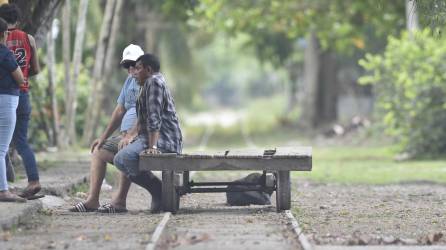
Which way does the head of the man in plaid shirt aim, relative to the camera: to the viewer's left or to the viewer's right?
to the viewer's left

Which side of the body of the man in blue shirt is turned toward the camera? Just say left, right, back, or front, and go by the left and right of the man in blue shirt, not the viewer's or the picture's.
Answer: left

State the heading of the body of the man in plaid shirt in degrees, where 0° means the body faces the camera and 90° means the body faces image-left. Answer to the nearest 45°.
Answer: approximately 90°

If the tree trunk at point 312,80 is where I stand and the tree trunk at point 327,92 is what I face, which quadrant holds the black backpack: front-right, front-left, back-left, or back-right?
back-right

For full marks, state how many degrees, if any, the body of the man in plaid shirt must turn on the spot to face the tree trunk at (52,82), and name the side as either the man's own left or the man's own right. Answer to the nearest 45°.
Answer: approximately 90° to the man's own right

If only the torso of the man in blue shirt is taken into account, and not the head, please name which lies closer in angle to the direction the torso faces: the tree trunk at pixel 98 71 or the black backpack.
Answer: the tree trunk

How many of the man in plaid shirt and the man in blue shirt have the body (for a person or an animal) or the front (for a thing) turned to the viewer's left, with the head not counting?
2

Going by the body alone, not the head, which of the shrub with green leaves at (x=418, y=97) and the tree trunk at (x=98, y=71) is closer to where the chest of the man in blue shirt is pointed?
the tree trunk
